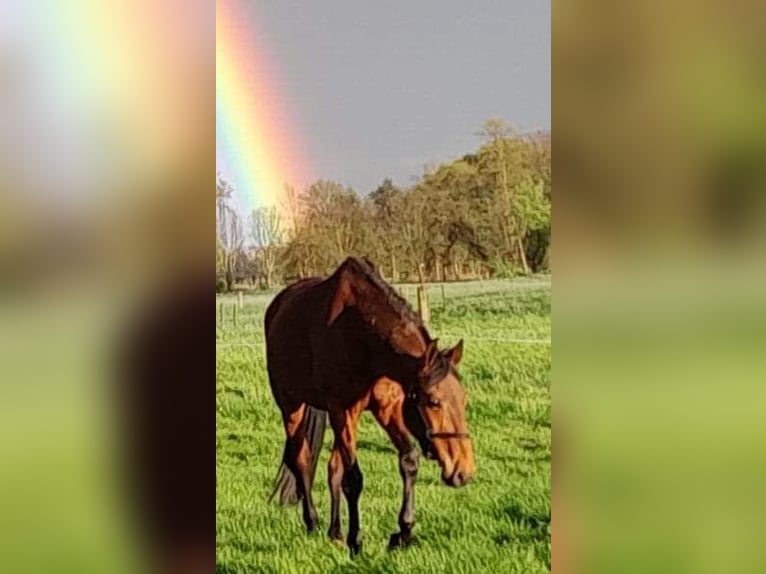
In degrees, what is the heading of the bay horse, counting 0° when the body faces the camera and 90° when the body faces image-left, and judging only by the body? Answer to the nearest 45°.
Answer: approximately 315°
